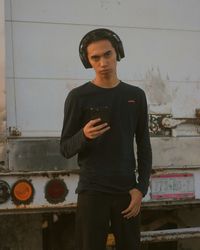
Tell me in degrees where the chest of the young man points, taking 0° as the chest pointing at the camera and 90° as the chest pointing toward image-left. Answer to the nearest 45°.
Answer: approximately 0°
